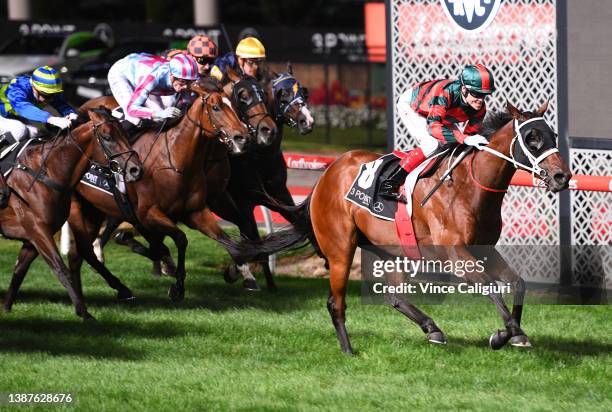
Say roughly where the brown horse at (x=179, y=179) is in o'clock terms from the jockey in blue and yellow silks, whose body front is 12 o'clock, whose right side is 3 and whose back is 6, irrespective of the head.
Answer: The brown horse is roughly at 11 o'clock from the jockey in blue and yellow silks.

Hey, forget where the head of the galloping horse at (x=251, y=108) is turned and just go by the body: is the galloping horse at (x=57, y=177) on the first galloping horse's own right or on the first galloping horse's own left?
on the first galloping horse's own right

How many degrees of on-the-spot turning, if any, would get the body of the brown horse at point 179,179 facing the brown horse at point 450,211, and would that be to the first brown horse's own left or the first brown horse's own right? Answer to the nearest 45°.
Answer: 0° — it already faces it

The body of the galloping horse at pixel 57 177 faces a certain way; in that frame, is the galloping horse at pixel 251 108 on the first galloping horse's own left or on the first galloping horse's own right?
on the first galloping horse's own left

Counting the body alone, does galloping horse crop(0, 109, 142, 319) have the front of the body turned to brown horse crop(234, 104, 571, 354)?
yes
